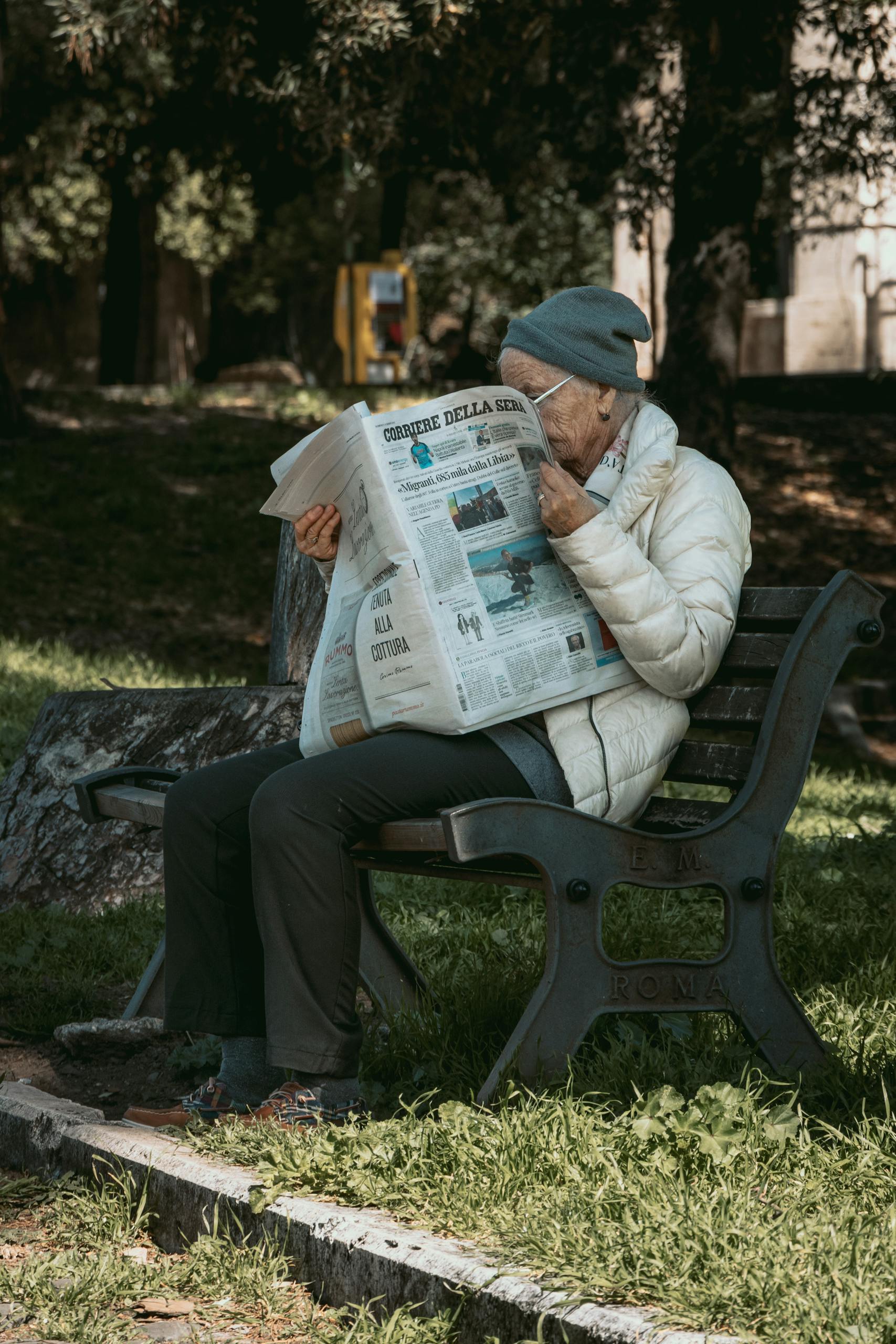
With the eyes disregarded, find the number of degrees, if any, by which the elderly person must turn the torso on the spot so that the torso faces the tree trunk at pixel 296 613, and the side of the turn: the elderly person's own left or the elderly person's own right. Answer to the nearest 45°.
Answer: approximately 90° to the elderly person's own right

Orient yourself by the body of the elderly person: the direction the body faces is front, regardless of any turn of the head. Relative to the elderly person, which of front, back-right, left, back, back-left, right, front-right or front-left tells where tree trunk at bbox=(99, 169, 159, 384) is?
right

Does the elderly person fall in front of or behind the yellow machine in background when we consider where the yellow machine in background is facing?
in front

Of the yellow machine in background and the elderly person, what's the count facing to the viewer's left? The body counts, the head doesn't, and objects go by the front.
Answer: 1

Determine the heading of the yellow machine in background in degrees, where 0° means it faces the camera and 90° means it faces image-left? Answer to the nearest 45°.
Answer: approximately 315°

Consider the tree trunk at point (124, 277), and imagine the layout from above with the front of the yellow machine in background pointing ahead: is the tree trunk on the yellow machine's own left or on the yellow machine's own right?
on the yellow machine's own right

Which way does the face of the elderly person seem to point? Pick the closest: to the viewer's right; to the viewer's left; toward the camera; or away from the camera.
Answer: to the viewer's left

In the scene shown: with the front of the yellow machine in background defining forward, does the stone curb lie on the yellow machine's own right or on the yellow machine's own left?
on the yellow machine's own right

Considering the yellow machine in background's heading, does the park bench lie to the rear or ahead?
ahead

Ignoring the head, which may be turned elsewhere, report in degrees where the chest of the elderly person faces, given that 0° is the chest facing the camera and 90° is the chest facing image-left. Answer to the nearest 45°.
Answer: approximately 90°

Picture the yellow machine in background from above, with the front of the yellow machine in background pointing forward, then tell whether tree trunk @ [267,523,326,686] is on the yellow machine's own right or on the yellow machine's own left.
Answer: on the yellow machine's own right
